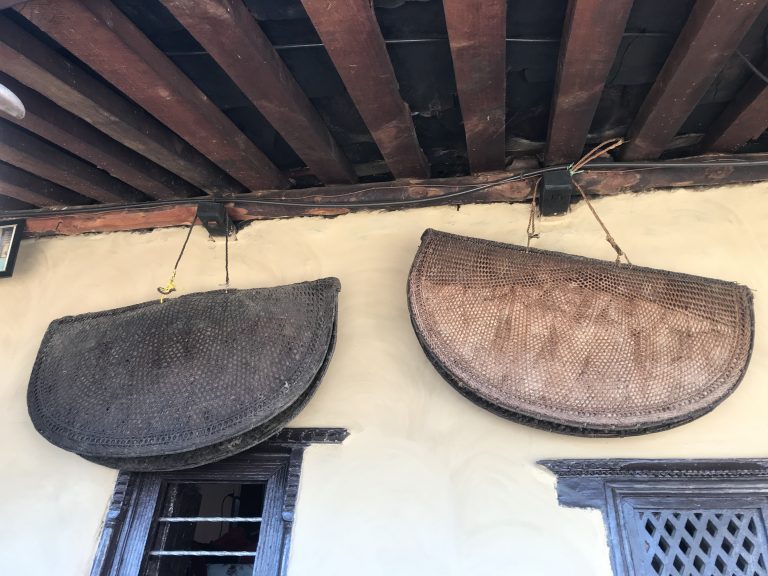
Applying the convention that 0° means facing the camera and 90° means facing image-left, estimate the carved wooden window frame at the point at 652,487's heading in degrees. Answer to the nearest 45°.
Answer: approximately 0°

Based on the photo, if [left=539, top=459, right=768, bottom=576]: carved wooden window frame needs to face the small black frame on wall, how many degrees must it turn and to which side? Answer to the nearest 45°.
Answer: approximately 90° to its right

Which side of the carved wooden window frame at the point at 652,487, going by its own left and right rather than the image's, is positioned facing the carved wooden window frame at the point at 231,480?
right
